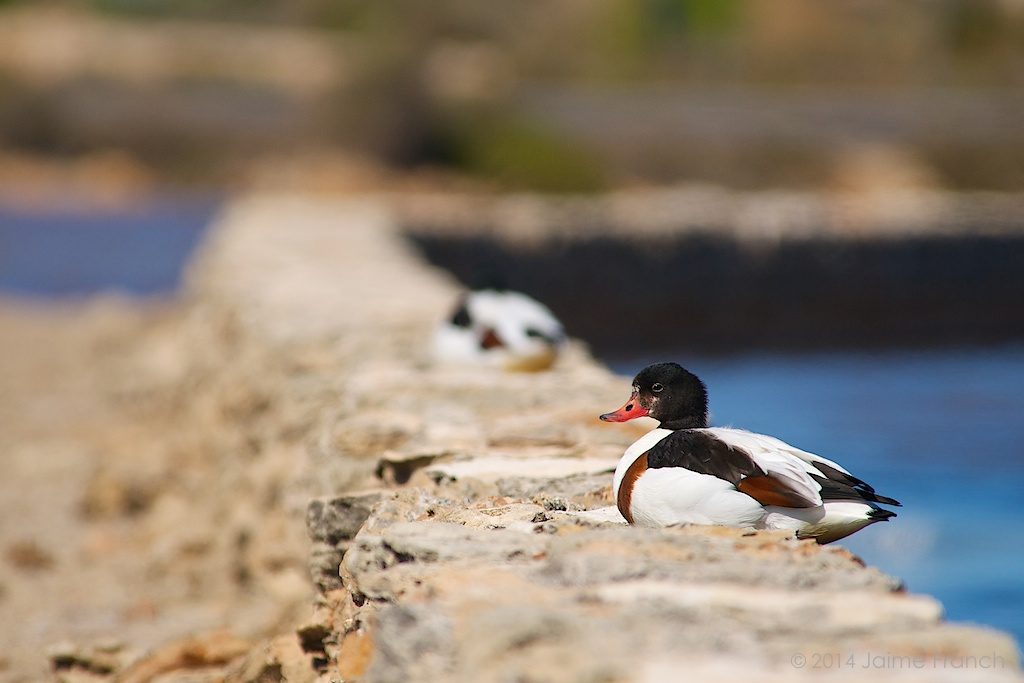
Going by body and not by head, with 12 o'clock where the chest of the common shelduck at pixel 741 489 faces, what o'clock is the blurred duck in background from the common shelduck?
The blurred duck in background is roughly at 2 o'clock from the common shelduck.

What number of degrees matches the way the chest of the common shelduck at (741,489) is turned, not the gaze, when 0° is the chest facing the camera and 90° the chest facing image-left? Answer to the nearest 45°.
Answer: approximately 90°
